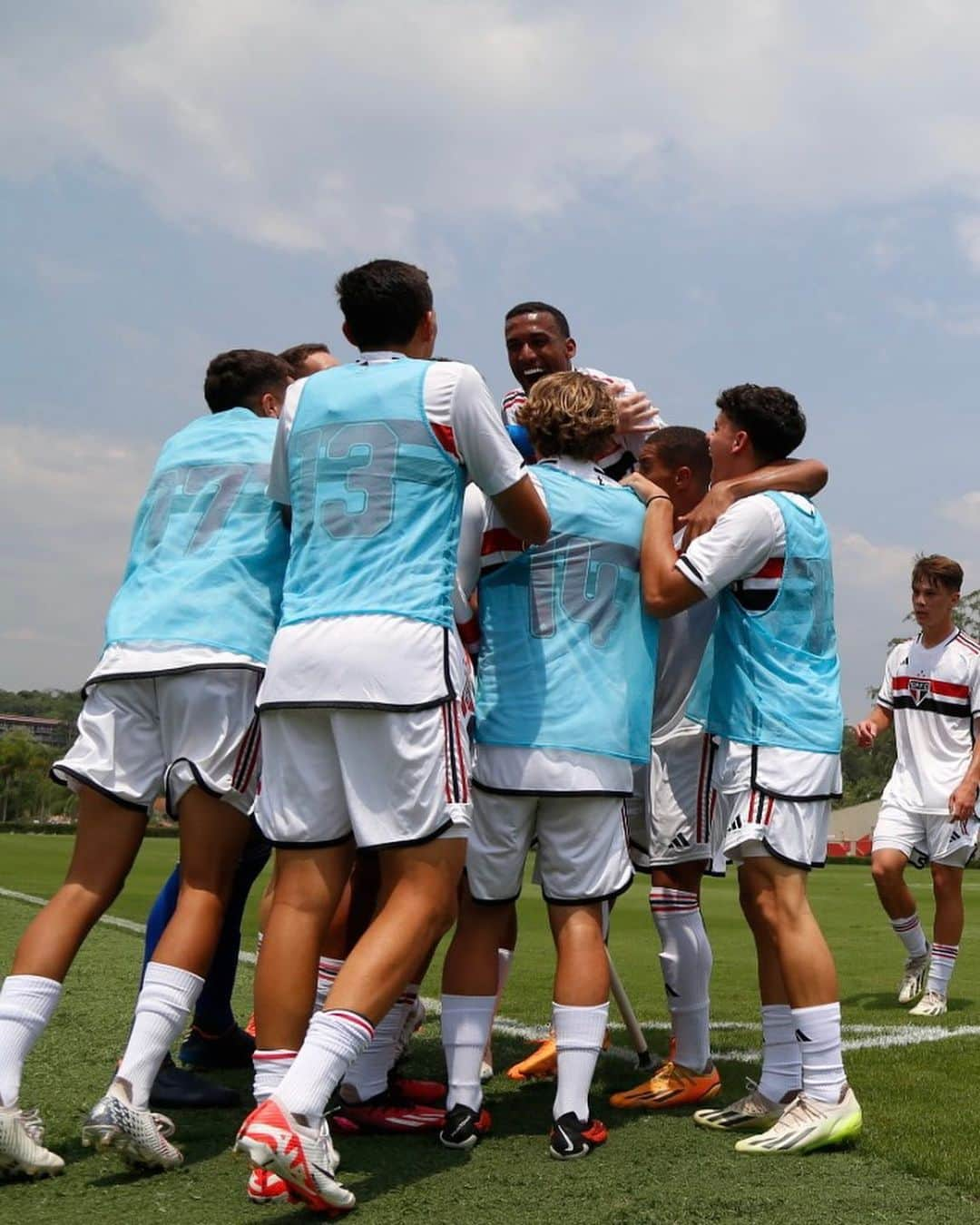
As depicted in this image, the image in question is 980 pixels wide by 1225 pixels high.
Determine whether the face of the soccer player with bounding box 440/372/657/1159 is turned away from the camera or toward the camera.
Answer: away from the camera

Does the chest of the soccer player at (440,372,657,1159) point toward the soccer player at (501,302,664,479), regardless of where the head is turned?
yes

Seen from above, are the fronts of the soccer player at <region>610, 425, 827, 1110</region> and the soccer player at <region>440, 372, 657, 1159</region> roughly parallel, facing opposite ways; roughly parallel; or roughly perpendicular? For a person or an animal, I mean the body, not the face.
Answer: roughly perpendicular

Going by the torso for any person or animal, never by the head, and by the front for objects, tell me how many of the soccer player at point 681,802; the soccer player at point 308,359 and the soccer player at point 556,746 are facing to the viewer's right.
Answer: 1

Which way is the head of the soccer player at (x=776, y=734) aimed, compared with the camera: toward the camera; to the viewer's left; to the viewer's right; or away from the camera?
to the viewer's left

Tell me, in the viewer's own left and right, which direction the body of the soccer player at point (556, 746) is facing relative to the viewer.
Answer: facing away from the viewer

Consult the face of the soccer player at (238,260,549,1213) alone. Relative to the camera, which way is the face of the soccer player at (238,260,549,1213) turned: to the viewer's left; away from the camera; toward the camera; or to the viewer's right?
away from the camera

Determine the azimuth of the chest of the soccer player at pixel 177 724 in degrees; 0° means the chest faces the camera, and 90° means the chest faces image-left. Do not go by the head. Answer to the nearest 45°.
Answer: approximately 225°

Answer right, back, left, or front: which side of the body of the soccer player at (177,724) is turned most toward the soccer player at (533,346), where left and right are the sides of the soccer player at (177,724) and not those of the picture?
front

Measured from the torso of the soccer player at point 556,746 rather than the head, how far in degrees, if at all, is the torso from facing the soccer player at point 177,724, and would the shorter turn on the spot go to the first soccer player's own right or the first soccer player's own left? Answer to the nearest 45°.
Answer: approximately 90° to the first soccer player's own left

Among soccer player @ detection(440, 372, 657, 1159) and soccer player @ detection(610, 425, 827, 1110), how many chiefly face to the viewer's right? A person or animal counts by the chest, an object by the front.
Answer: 0

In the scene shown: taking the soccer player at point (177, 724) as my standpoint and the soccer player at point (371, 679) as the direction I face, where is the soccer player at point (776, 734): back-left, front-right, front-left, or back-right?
front-left

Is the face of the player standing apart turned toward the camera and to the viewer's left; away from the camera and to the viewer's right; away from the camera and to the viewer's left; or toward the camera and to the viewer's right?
toward the camera and to the viewer's left

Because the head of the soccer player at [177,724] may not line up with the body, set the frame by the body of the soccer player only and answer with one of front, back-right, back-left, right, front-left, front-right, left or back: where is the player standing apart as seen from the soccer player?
front
